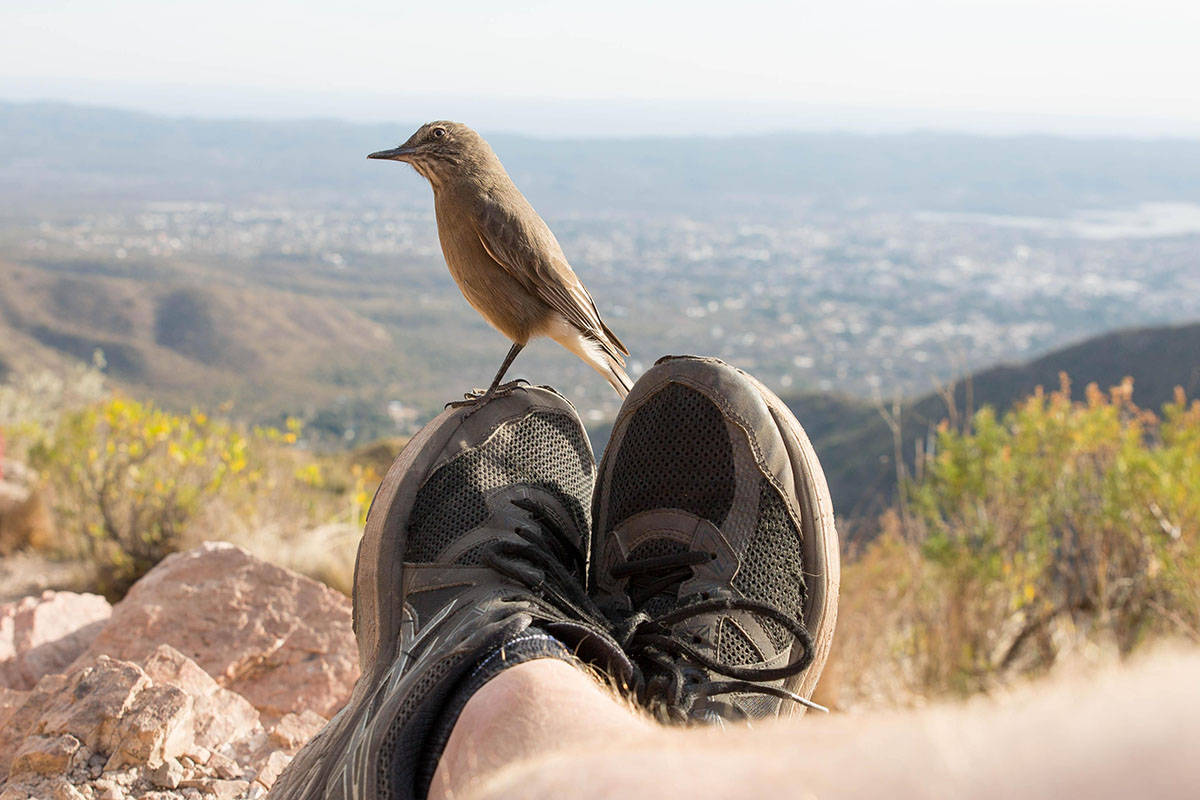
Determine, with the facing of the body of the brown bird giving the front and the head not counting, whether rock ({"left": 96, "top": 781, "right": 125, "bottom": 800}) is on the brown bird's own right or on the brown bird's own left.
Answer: on the brown bird's own left

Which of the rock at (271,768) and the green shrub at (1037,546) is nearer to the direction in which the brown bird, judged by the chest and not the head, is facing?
the rock

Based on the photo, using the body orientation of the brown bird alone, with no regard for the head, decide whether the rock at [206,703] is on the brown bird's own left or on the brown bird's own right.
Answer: on the brown bird's own left

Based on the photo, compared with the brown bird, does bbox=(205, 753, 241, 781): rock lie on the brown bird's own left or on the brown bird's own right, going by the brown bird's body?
on the brown bird's own left

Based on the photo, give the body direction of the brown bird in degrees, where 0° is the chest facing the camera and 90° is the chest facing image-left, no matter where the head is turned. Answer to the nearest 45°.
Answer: approximately 90°

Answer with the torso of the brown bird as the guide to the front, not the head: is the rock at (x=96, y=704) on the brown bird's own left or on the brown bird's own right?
on the brown bird's own left
